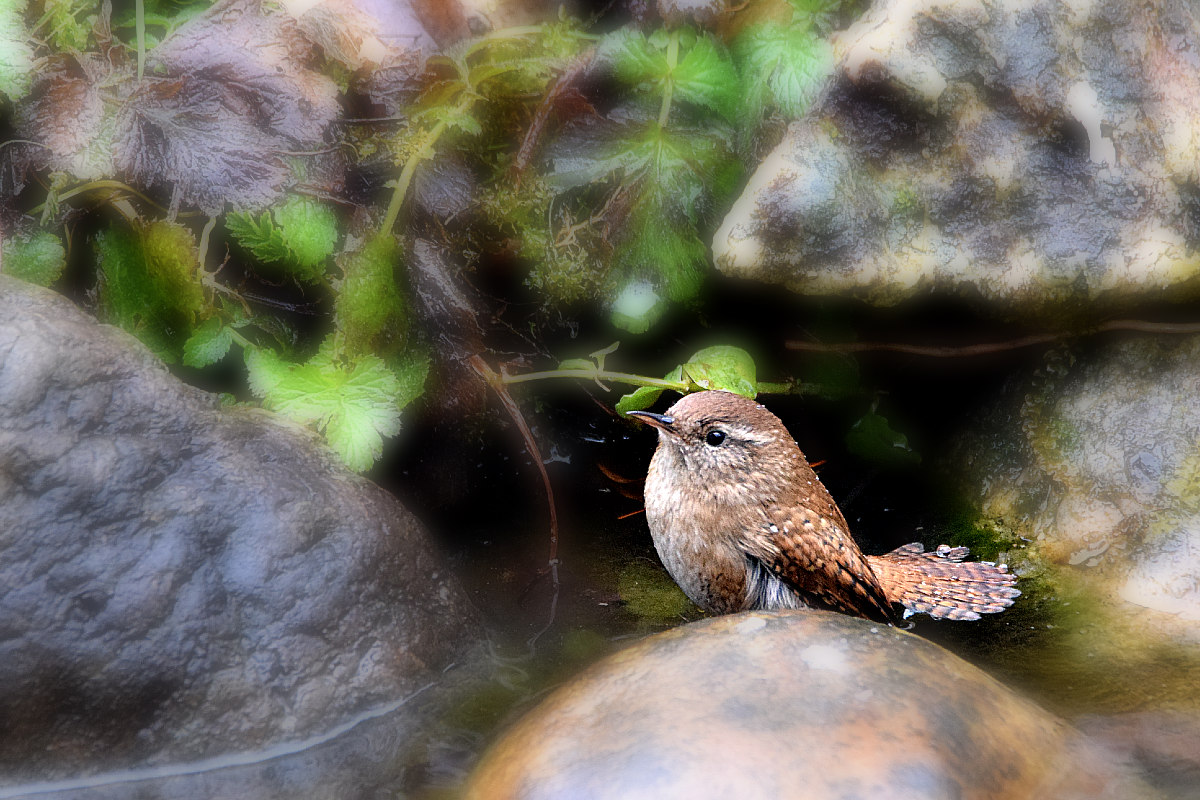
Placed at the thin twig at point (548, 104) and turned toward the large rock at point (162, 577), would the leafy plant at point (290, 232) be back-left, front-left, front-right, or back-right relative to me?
front-right

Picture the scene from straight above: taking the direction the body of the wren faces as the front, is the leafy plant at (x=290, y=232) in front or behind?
in front

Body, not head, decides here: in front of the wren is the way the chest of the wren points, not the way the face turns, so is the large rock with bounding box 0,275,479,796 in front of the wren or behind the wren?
in front

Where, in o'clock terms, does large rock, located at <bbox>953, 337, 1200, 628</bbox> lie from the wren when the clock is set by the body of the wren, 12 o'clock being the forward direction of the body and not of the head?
The large rock is roughly at 5 o'clock from the wren.

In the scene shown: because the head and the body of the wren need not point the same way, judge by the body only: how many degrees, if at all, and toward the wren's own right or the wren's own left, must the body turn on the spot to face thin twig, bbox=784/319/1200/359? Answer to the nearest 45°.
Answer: approximately 135° to the wren's own right

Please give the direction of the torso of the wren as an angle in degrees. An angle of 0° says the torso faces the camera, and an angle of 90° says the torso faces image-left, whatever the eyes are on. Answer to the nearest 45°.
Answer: approximately 90°

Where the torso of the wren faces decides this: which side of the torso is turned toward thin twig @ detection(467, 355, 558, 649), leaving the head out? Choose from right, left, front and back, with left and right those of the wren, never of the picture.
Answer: front

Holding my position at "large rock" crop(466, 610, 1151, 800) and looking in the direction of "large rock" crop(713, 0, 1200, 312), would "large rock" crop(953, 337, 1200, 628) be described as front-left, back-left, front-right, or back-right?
front-right

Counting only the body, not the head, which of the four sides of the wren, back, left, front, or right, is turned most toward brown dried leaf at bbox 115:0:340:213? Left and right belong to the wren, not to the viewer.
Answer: front
